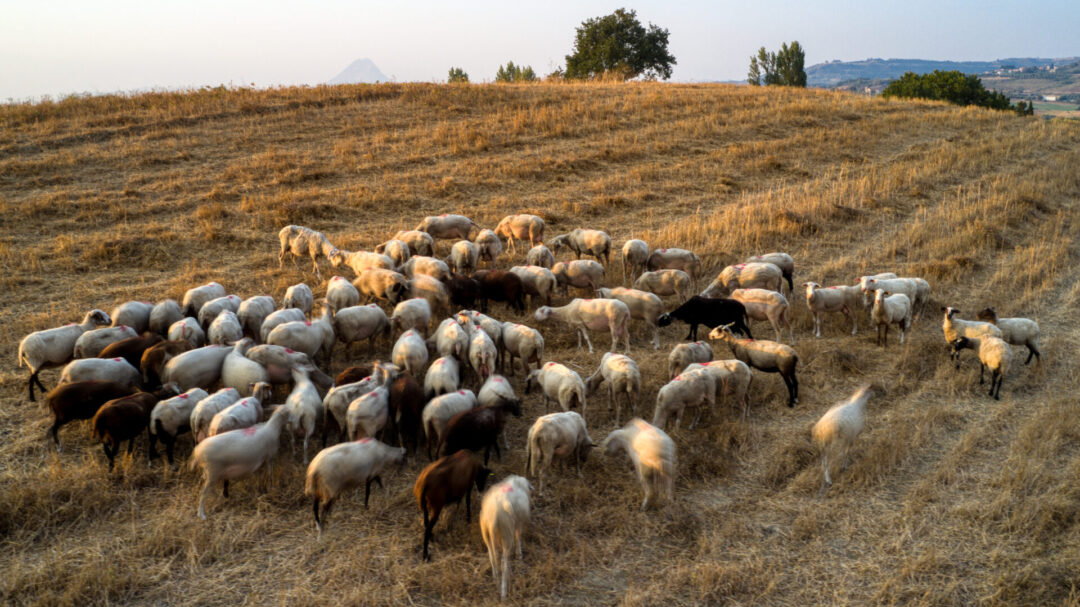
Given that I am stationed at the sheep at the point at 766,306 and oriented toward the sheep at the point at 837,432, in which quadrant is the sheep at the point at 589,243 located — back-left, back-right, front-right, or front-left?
back-right

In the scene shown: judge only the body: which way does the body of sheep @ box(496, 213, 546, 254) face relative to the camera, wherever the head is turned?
to the viewer's left

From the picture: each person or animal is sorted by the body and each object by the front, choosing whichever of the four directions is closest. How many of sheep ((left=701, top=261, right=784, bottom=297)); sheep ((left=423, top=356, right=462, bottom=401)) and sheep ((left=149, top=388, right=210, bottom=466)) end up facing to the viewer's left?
1

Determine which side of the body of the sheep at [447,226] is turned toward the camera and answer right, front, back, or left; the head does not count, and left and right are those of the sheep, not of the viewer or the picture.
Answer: left

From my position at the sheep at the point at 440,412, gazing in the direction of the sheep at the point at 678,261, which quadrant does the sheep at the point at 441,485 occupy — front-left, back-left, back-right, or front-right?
back-right

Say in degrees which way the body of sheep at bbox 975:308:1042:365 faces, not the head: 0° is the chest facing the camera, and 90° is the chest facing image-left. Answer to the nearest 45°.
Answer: approximately 90°

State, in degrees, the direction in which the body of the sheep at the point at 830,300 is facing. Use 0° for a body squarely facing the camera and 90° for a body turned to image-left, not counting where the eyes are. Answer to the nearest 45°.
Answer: approximately 90°
